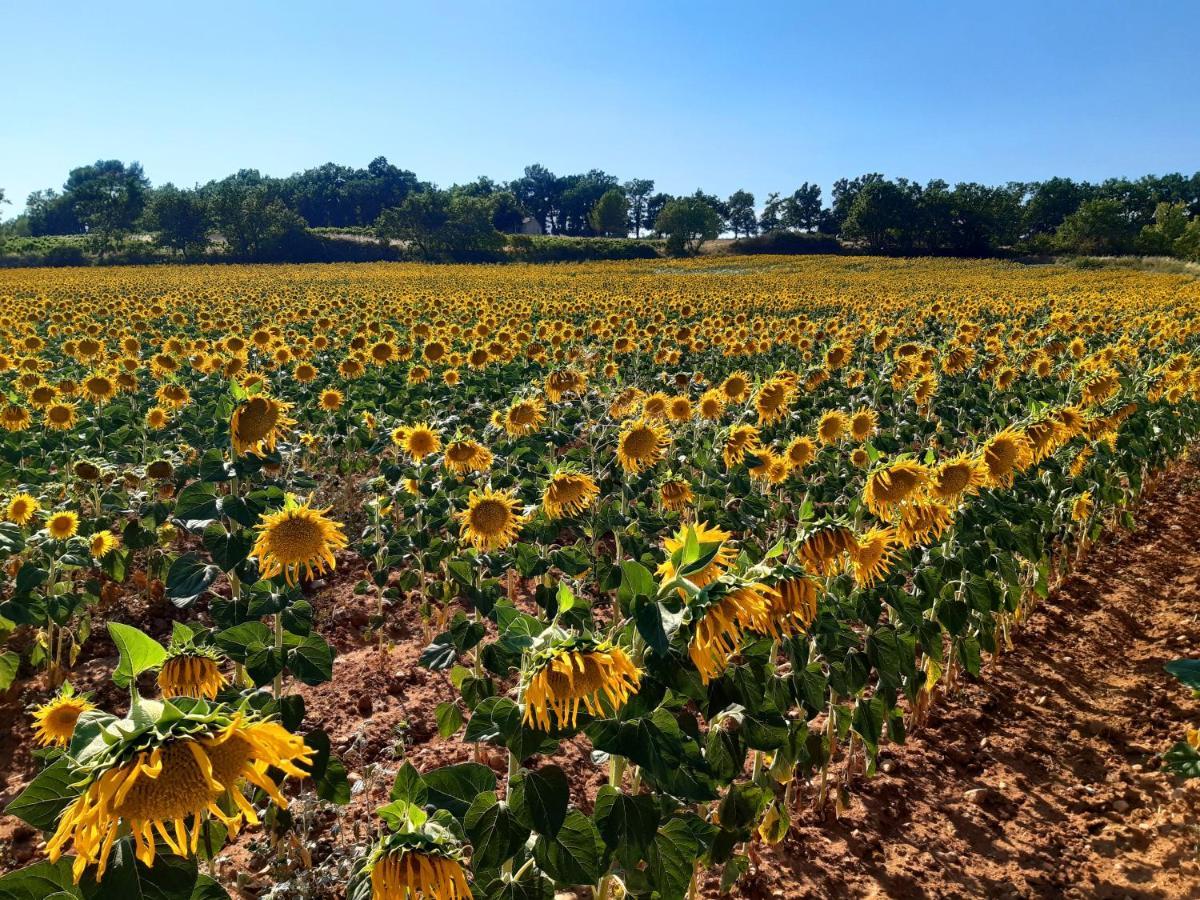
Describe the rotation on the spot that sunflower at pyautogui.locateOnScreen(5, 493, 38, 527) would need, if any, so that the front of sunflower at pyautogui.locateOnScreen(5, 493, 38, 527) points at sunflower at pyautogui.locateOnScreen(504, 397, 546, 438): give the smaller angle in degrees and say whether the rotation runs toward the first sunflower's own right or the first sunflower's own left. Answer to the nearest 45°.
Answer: approximately 90° to the first sunflower's own left

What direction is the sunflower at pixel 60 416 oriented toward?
toward the camera

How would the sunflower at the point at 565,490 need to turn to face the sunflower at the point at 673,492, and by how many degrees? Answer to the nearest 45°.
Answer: approximately 135° to its left

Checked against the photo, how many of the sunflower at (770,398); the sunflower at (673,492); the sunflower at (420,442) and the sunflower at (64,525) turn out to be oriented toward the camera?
4

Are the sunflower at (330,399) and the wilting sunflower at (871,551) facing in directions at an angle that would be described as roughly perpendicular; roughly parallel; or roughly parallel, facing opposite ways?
roughly parallel

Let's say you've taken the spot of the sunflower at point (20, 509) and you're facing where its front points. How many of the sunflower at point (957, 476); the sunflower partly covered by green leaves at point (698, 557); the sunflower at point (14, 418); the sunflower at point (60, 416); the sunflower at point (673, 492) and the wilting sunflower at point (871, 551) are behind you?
2

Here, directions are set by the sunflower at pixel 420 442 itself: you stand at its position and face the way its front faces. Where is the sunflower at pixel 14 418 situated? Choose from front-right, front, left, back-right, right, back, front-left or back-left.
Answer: back-right

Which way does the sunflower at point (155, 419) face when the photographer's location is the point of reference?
facing the viewer

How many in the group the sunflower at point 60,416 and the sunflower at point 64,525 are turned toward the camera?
2

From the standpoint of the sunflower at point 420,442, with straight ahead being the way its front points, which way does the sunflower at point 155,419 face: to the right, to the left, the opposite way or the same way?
the same way

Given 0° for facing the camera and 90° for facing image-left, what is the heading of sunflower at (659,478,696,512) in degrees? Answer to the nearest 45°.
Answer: approximately 0°

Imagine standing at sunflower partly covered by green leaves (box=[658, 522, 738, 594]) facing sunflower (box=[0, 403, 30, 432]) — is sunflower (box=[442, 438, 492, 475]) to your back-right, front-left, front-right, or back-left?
front-right

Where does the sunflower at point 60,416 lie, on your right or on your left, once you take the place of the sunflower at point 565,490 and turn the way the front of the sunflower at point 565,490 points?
on your right

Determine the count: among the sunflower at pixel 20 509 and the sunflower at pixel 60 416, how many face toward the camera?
2
